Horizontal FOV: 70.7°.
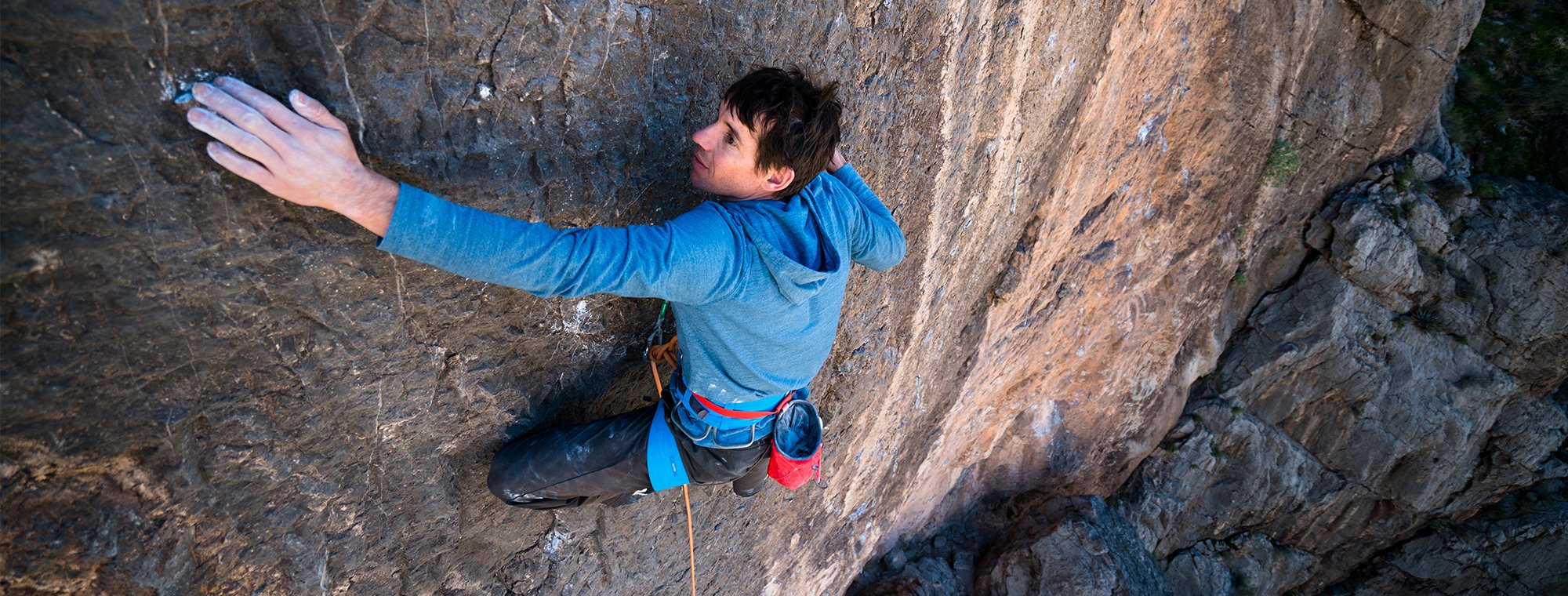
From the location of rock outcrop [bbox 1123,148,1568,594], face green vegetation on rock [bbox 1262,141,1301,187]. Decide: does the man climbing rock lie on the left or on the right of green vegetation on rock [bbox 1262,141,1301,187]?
left

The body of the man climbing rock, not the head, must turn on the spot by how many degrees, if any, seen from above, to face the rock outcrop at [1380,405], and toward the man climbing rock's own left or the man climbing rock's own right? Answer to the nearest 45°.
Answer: approximately 90° to the man climbing rock's own right

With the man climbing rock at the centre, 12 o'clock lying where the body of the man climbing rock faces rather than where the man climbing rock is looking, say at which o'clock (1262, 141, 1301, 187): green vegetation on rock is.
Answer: The green vegetation on rock is roughly at 3 o'clock from the man climbing rock.

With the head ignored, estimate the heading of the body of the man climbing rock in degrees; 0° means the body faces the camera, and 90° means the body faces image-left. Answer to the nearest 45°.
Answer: approximately 135°
